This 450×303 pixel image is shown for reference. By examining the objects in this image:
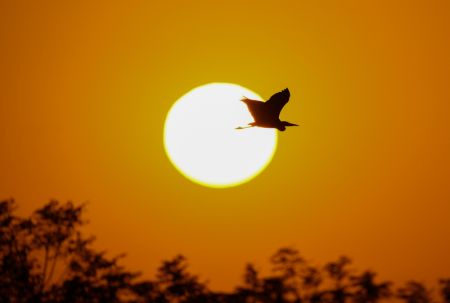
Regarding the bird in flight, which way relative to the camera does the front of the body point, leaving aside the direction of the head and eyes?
to the viewer's right
